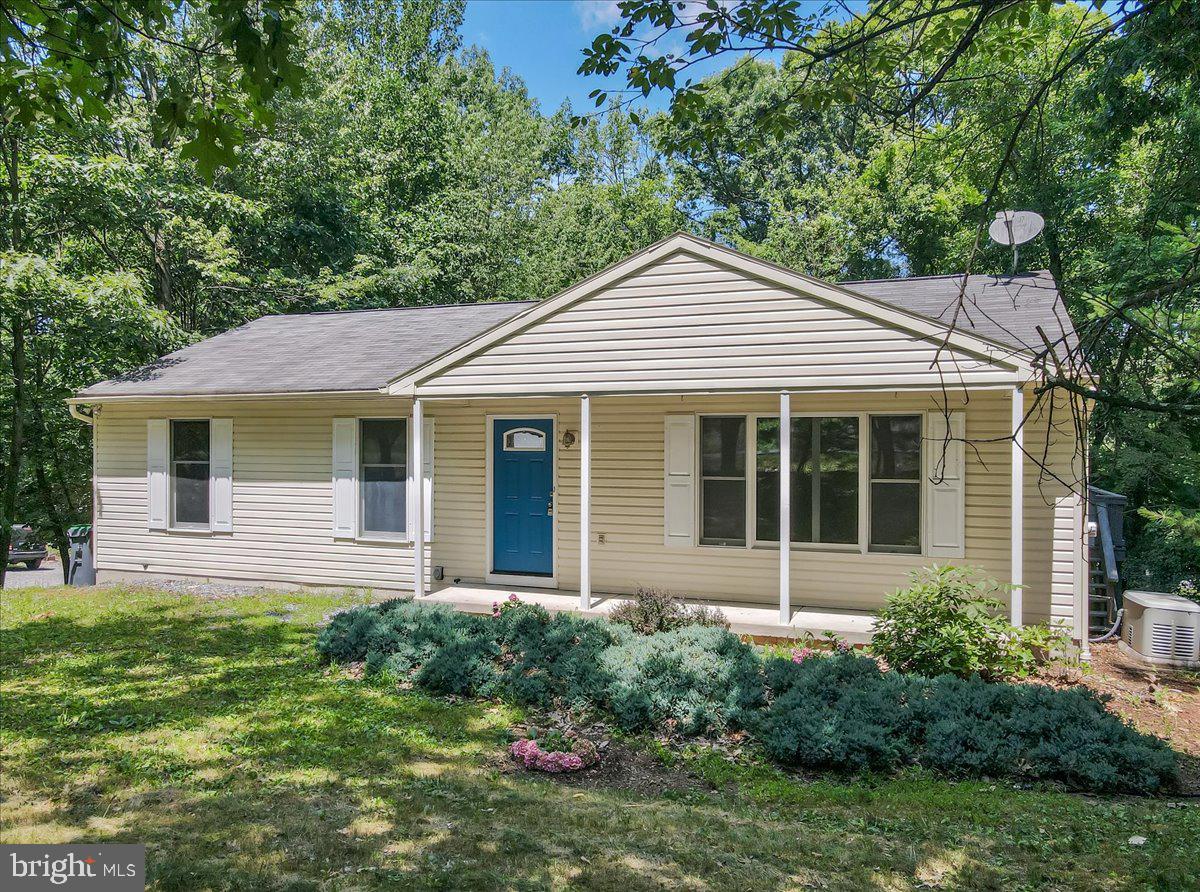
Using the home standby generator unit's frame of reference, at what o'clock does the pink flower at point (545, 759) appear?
The pink flower is roughly at 1 o'clock from the home standby generator unit.

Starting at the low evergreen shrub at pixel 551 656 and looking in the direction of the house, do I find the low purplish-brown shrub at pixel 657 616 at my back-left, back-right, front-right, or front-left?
front-right

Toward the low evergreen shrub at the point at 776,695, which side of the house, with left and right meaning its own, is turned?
front

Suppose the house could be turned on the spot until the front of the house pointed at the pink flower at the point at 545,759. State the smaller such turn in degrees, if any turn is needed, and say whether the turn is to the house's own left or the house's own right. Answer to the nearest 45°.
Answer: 0° — it already faces it

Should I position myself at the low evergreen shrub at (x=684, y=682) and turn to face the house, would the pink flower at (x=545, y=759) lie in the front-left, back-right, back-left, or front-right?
back-left

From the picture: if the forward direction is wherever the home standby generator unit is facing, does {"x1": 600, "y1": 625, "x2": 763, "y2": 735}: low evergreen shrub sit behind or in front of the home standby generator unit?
in front

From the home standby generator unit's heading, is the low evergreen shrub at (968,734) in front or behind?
in front

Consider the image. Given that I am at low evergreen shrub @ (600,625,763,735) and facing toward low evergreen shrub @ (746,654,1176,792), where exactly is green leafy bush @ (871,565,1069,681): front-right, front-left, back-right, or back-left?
front-left

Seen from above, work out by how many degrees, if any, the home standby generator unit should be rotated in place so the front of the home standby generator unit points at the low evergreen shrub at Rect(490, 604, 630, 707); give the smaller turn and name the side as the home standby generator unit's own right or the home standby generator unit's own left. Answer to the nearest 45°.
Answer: approximately 45° to the home standby generator unit's own right

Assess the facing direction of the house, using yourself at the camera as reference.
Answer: facing the viewer
